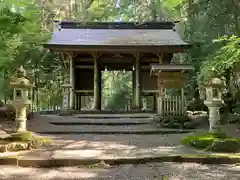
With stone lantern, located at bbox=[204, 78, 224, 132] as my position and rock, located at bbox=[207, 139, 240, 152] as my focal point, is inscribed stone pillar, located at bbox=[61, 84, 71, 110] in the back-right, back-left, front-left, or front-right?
back-right

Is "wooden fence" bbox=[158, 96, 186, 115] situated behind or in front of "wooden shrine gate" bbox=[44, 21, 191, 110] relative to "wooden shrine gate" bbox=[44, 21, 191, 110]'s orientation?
in front

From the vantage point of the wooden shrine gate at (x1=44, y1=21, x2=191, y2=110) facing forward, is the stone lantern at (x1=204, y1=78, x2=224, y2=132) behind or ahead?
ahead

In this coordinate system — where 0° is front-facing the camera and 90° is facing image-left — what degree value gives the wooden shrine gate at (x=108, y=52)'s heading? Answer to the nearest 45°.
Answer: approximately 0°

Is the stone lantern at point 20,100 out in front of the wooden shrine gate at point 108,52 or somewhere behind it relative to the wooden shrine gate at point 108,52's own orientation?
in front

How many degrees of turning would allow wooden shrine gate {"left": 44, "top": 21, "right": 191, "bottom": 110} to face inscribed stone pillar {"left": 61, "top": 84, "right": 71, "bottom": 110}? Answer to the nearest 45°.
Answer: approximately 45° to its right
